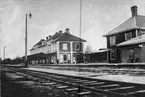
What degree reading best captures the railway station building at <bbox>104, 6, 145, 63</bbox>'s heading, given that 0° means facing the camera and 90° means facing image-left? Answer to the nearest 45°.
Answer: approximately 45°
